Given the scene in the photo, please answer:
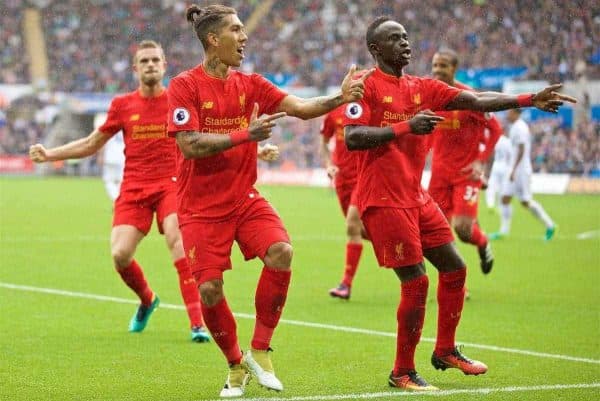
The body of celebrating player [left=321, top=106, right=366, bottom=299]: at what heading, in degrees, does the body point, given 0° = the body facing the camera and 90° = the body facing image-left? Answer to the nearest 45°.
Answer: approximately 45°

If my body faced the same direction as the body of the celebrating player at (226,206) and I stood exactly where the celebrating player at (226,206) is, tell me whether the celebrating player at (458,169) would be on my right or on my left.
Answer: on my left

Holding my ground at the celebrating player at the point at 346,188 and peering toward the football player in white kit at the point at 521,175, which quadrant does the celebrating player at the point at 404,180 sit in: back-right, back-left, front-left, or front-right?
back-right
